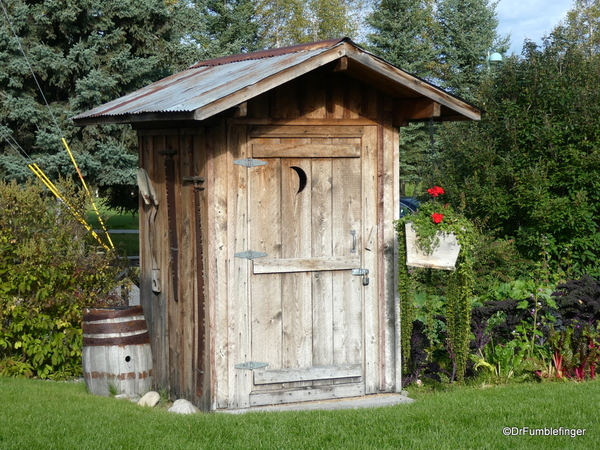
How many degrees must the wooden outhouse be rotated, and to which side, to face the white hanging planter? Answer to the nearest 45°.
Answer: approximately 45° to its left

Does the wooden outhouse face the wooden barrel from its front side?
no

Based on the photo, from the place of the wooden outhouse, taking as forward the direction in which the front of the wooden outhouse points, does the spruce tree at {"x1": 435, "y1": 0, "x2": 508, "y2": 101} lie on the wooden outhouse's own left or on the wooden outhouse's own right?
on the wooden outhouse's own left

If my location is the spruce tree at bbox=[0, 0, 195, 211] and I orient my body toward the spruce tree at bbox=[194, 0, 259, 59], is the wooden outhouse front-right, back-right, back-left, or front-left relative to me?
back-right

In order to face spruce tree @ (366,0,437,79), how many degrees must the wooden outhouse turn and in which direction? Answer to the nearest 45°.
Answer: approximately 135° to its left

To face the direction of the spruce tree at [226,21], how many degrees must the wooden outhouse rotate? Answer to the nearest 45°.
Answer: approximately 135° to its left

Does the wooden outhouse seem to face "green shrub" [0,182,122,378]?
no

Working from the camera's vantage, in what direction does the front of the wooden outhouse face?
facing the viewer and to the right of the viewer

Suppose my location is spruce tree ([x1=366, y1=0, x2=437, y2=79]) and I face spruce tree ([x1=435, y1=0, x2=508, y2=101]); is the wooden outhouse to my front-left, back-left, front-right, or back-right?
back-right

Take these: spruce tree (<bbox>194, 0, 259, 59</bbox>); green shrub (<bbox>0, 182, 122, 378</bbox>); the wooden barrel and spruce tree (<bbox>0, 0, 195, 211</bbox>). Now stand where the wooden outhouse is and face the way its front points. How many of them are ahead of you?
0
